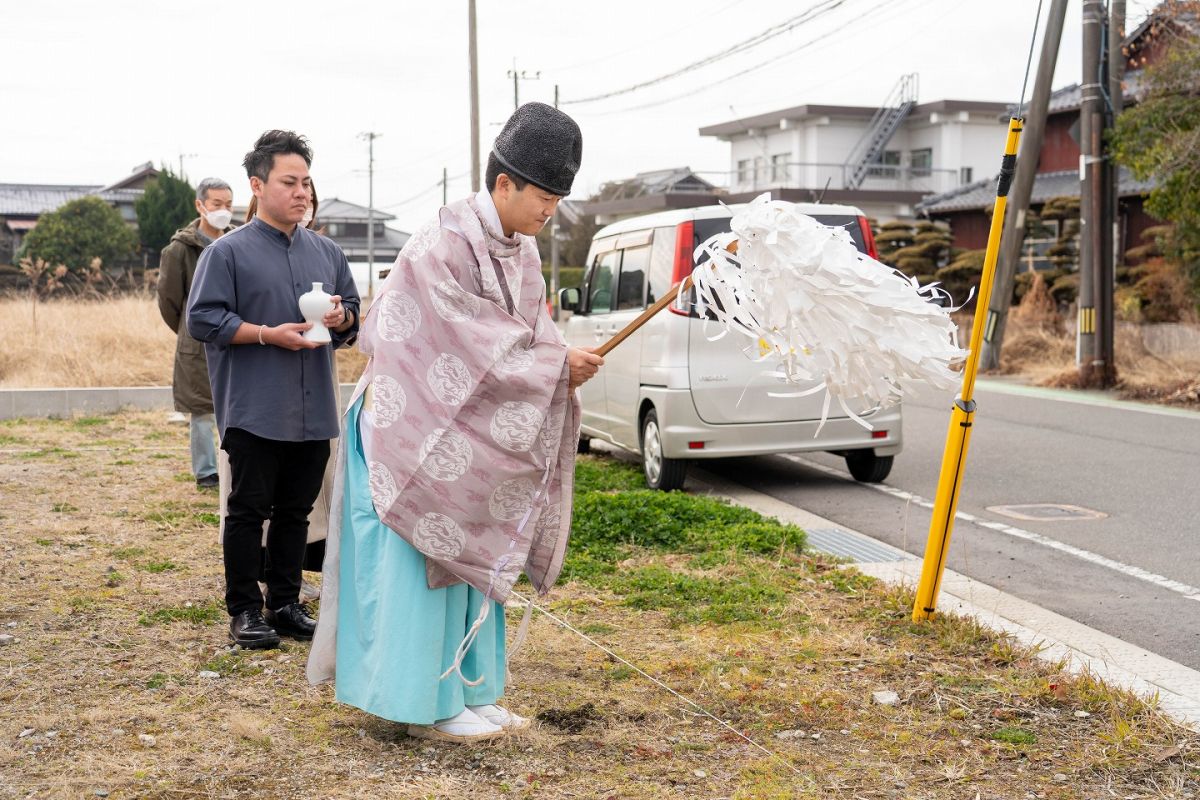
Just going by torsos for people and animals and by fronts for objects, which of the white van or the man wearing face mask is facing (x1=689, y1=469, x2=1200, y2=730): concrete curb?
the man wearing face mask

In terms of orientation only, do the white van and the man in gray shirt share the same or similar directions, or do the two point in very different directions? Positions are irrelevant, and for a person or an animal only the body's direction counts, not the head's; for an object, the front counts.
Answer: very different directions

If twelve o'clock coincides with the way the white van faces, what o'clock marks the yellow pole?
The yellow pole is roughly at 7 o'clock from the white van.

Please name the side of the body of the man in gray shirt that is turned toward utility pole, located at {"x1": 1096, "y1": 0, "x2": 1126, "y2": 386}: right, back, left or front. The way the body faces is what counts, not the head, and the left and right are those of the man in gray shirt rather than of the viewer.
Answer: left

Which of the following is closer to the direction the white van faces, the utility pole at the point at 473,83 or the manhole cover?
the utility pole

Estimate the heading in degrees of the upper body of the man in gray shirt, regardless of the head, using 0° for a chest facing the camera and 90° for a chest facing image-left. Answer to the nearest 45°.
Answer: approximately 315°

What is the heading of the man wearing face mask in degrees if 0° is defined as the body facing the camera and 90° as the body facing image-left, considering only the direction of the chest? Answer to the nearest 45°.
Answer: approximately 315°

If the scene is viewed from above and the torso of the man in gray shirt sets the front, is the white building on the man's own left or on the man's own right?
on the man's own left

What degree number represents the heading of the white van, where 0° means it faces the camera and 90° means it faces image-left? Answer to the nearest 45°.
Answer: approximately 135°

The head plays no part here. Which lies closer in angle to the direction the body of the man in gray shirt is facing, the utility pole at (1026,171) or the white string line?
the white string line

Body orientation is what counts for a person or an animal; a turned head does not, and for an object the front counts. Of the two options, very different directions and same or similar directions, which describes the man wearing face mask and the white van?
very different directions

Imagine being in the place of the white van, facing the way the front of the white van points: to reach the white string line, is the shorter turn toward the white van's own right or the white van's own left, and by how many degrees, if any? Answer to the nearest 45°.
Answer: approximately 135° to the white van's own left
